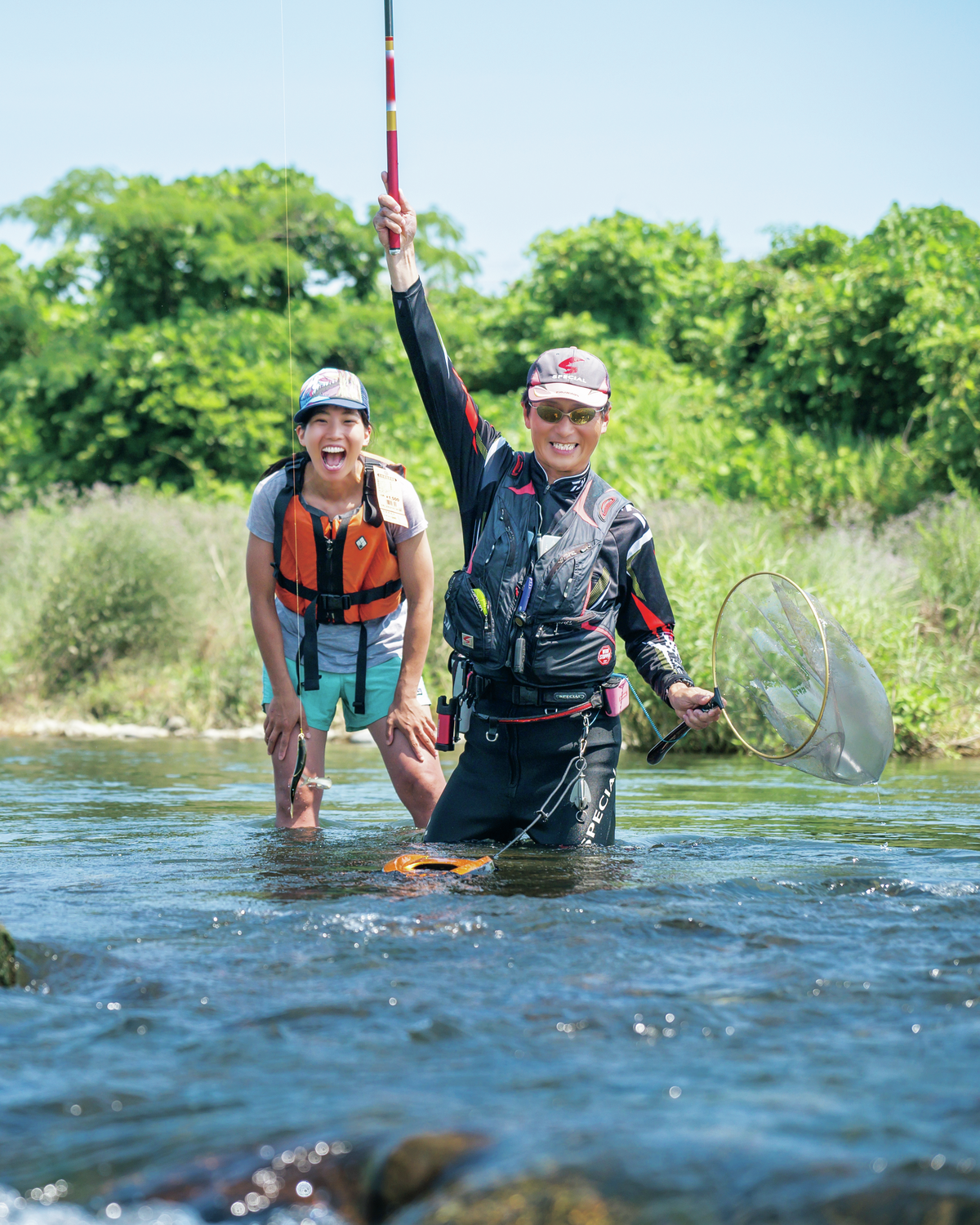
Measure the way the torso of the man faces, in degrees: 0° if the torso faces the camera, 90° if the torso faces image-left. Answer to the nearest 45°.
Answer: approximately 0°

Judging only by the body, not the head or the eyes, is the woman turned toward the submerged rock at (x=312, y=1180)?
yes

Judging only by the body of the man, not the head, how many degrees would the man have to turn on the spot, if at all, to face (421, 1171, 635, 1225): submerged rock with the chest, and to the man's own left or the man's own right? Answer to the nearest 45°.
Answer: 0° — they already face it

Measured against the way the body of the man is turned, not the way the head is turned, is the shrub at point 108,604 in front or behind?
behind

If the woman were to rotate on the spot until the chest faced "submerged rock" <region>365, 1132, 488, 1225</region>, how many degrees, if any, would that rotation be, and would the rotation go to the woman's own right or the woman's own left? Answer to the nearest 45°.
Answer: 0° — they already face it

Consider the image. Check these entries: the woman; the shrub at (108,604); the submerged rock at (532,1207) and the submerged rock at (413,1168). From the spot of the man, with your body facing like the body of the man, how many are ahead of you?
2

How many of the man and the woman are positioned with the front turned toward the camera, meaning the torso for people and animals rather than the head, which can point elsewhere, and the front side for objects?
2

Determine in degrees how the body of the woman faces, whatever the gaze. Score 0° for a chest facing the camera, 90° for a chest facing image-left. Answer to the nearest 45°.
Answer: approximately 0°
